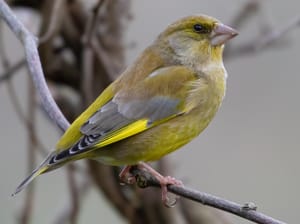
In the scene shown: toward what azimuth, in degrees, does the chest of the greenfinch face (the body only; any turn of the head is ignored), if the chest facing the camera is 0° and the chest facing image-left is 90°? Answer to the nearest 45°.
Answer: approximately 270°

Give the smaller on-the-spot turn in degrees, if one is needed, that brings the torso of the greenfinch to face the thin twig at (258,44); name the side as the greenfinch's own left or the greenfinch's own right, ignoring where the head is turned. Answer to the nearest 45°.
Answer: approximately 45° to the greenfinch's own left

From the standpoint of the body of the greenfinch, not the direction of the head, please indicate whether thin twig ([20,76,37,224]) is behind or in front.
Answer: behind
